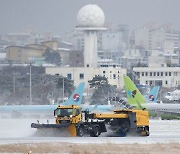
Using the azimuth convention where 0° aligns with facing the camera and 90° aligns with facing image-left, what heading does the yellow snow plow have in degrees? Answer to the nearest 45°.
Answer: approximately 45°
